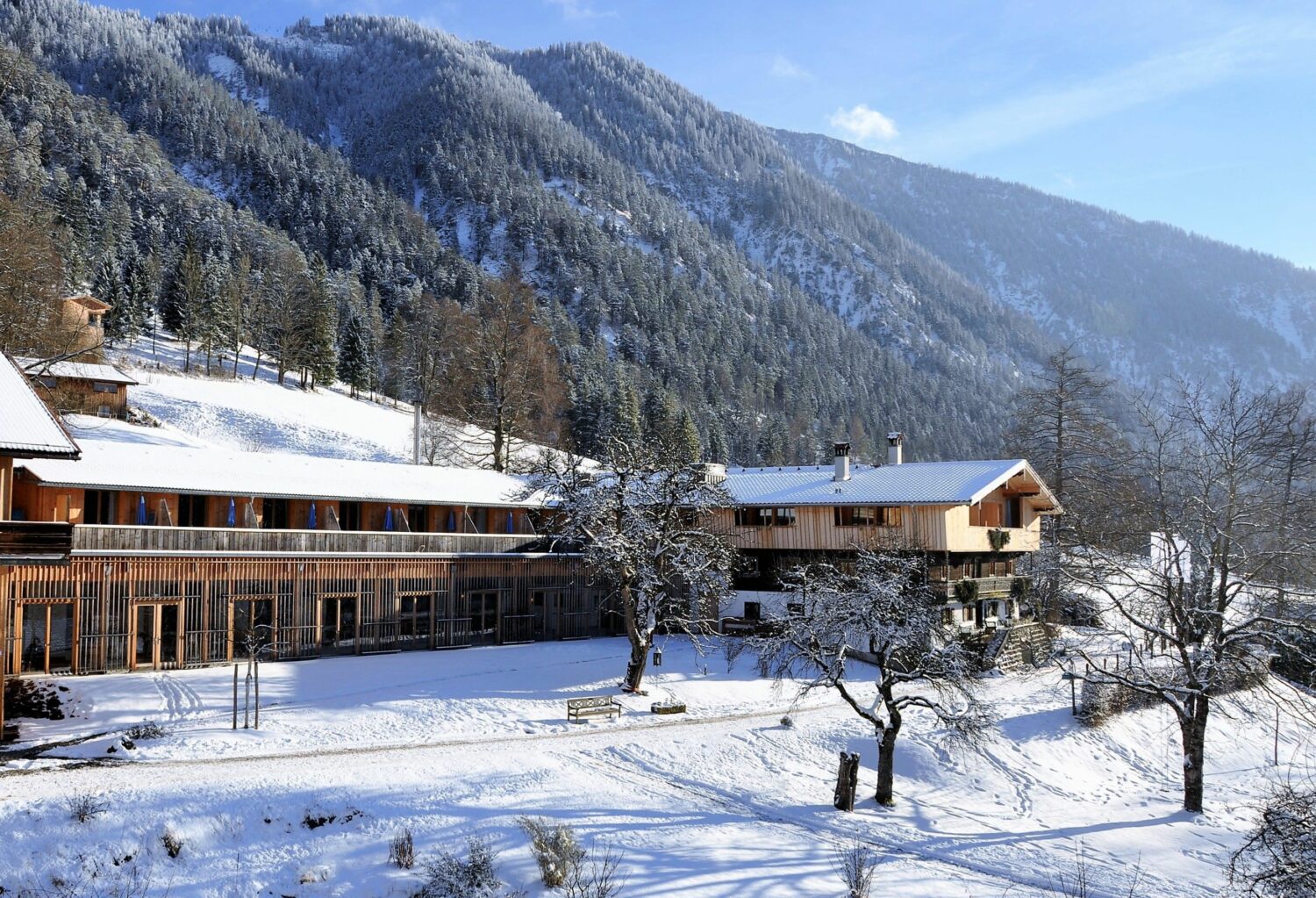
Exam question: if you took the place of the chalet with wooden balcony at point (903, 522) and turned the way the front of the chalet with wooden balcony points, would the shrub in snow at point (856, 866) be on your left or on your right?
on your right

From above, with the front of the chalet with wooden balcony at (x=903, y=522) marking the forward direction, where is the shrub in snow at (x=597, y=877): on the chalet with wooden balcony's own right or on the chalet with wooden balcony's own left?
on the chalet with wooden balcony's own right

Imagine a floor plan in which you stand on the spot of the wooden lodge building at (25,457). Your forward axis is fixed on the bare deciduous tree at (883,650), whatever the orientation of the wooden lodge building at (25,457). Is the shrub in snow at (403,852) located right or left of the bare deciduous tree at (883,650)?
right

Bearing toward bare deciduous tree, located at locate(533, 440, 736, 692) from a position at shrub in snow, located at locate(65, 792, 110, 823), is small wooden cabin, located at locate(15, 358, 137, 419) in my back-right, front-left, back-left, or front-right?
front-left

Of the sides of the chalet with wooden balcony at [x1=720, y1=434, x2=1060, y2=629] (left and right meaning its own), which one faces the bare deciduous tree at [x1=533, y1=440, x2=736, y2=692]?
right

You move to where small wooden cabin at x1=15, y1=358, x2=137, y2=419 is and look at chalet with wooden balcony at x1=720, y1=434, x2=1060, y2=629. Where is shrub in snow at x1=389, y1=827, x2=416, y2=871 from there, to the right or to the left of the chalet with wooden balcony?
right

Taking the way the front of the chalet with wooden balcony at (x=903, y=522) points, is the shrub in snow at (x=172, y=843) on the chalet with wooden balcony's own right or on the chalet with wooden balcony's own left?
on the chalet with wooden balcony's own right

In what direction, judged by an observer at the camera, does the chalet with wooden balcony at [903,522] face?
facing the viewer and to the right of the viewer

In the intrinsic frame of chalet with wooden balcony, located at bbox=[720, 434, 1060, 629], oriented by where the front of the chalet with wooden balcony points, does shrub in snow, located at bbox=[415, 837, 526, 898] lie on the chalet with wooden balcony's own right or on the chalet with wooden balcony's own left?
on the chalet with wooden balcony's own right

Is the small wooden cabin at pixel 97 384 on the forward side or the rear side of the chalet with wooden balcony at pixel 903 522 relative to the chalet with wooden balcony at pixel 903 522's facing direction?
on the rear side

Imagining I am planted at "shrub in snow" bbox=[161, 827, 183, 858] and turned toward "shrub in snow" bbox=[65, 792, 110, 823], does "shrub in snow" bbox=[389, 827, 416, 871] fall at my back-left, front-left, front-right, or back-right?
back-right

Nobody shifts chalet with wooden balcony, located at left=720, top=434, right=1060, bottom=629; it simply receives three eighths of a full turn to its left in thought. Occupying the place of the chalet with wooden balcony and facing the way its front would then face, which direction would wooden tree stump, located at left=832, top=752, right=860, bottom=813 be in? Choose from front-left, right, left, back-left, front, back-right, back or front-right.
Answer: back
